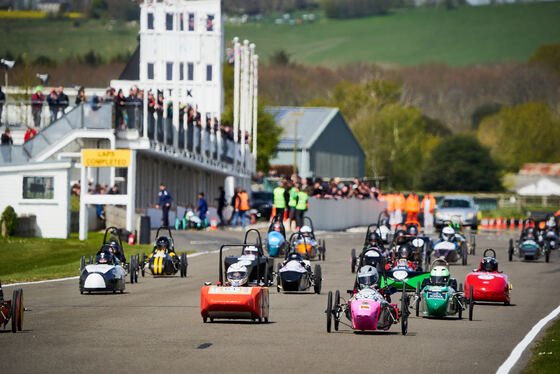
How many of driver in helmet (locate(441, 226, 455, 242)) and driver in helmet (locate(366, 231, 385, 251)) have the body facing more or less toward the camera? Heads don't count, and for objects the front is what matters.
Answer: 2

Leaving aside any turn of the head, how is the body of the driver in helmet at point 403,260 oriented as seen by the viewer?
toward the camera

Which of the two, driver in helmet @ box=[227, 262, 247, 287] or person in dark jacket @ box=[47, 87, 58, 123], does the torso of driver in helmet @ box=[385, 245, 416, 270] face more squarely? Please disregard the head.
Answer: the driver in helmet

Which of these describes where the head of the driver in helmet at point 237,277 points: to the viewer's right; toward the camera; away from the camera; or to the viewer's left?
toward the camera

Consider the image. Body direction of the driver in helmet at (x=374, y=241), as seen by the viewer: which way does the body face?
toward the camera

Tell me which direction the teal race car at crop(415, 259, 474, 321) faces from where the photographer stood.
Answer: facing the viewer

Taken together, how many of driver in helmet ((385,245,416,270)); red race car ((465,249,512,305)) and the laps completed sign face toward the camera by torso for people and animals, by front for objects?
3

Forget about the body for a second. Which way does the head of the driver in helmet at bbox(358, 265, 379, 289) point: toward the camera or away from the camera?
toward the camera

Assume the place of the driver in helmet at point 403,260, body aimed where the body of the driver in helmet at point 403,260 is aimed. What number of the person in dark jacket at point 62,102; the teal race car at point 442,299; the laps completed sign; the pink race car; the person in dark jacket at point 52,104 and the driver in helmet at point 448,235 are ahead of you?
2

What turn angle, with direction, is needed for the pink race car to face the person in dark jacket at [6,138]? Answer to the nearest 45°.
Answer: approximately 135° to its right

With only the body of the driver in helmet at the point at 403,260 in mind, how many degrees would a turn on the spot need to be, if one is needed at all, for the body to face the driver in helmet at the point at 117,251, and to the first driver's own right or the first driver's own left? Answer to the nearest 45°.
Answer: approximately 90° to the first driver's own right

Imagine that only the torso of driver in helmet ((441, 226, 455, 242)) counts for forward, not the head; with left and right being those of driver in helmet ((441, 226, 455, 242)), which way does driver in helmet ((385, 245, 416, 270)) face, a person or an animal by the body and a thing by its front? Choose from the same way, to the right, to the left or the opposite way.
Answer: the same way

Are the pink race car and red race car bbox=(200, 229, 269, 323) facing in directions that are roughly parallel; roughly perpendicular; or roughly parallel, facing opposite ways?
roughly parallel

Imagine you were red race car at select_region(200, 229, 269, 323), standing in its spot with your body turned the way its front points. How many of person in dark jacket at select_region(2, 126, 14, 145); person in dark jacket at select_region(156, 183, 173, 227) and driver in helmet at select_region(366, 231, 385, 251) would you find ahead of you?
0

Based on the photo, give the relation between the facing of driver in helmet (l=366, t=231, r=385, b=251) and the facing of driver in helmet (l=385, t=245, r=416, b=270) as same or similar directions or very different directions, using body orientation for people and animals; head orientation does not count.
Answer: same or similar directions

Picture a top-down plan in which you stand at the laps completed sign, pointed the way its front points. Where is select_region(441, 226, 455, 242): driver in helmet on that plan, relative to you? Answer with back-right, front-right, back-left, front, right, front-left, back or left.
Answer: front-left

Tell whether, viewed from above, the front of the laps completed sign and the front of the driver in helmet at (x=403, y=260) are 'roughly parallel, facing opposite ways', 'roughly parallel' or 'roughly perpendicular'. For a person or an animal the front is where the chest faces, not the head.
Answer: roughly parallel

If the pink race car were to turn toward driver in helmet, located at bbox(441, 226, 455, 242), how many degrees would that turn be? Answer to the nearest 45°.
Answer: approximately 180°
